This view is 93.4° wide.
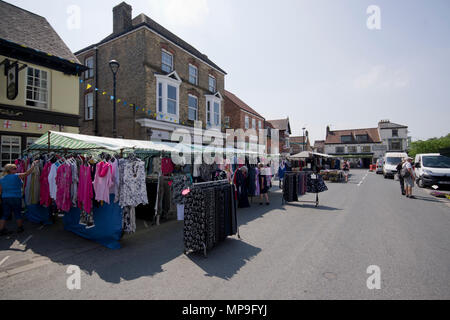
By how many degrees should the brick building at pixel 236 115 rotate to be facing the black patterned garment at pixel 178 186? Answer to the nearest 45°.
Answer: approximately 45° to its right

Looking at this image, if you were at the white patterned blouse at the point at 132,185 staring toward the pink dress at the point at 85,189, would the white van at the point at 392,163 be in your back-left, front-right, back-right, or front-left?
back-right

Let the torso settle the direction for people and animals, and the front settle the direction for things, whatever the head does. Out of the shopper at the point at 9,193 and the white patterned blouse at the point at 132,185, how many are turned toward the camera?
1

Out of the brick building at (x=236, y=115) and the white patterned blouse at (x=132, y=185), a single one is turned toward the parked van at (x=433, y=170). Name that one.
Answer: the brick building

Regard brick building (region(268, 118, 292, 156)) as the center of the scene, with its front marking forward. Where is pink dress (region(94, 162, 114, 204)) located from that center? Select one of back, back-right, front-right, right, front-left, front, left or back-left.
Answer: front-right

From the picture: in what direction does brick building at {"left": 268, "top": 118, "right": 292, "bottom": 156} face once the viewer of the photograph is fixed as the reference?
facing the viewer and to the right of the viewer

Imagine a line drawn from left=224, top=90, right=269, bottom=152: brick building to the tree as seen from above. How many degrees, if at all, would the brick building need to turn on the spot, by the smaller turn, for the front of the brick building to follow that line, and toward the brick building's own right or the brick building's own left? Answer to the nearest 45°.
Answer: approximately 90° to the brick building's own left

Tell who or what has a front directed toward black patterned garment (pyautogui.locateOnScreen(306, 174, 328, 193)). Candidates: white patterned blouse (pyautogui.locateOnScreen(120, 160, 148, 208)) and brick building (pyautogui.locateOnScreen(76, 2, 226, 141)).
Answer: the brick building

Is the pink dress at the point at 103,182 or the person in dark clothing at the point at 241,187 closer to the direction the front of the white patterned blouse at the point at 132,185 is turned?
the pink dress

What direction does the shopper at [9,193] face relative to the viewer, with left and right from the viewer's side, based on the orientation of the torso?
facing away from the viewer and to the right of the viewer

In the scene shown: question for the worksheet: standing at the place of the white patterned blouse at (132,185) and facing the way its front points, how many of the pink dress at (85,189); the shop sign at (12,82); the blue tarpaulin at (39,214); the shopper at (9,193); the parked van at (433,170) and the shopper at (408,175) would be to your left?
2

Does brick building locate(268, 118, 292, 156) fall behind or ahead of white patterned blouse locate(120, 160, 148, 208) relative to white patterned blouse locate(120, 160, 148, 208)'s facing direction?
behind
